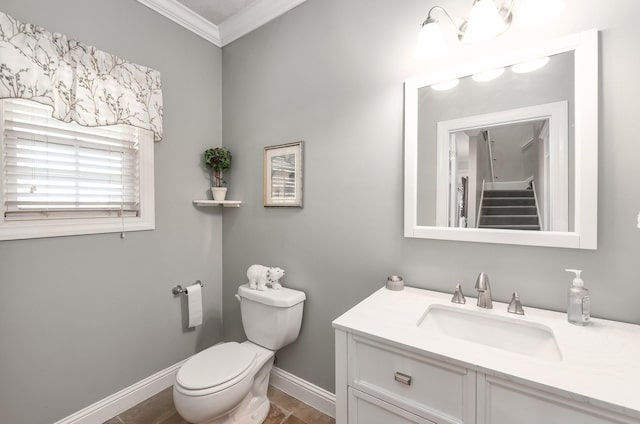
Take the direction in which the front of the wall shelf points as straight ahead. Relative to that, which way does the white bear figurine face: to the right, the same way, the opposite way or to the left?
to the left

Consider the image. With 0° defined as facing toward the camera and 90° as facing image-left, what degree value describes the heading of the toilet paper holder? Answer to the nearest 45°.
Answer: approximately 315°

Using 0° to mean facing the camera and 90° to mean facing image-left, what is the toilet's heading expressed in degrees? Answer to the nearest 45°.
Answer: approximately 45°

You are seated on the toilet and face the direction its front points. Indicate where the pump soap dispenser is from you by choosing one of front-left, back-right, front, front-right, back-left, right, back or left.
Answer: left

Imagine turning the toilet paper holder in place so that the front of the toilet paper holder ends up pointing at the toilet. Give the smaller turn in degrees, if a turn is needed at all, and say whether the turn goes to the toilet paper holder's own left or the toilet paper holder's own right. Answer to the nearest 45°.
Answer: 0° — it already faces it

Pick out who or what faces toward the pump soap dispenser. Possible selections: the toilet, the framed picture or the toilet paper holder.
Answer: the toilet paper holder

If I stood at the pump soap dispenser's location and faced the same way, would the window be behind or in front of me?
in front

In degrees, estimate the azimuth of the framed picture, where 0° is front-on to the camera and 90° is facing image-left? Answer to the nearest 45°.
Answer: approximately 45°

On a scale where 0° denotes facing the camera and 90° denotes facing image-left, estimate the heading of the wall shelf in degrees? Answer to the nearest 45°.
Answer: approximately 0°

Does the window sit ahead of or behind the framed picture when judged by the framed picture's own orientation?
ahead

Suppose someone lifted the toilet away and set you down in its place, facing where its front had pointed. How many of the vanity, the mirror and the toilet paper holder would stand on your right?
1

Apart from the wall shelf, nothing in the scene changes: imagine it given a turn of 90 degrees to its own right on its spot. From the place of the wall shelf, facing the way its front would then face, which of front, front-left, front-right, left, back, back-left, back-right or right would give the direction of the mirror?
back-left

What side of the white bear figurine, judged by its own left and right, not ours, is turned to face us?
right
